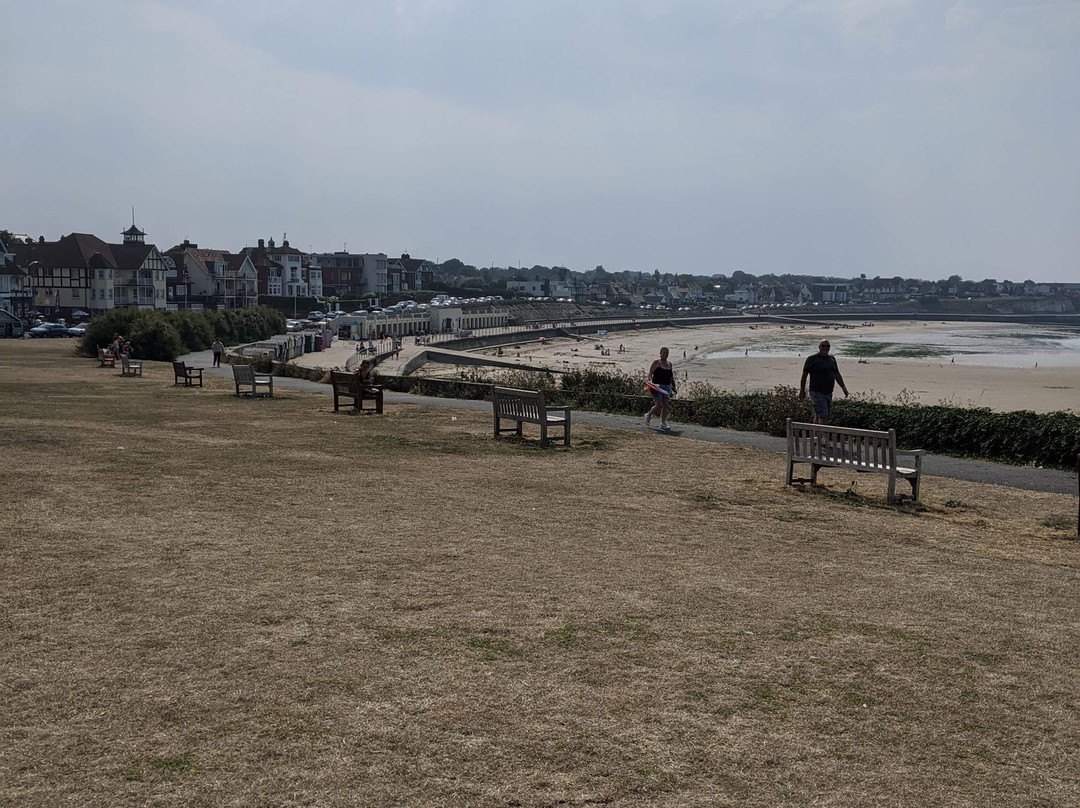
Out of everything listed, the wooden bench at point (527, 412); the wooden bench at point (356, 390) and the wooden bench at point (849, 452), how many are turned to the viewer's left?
0

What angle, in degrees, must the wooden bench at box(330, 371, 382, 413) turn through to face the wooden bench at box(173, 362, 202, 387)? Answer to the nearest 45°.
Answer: approximately 90° to its left

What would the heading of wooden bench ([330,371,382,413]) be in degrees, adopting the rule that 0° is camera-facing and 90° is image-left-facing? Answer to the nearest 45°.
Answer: approximately 225°

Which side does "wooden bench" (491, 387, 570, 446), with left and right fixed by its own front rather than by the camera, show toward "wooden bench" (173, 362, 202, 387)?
left

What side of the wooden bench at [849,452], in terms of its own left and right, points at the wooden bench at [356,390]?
left

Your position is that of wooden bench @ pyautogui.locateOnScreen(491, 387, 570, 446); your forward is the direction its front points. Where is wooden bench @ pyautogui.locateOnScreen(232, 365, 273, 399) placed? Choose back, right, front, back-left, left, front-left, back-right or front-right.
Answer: left

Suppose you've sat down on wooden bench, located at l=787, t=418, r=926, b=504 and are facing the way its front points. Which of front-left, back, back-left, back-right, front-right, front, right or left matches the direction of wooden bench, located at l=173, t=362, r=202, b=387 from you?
left

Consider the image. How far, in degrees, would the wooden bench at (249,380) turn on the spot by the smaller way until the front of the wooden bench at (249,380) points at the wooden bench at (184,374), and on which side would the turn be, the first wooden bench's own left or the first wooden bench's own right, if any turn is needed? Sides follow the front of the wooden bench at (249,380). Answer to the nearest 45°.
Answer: approximately 45° to the first wooden bench's own left

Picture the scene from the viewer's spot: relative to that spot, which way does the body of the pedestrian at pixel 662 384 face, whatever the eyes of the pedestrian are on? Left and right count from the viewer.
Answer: facing the viewer and to the right of the viewer

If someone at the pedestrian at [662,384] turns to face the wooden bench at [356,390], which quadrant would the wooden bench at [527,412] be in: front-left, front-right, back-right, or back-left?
front-left

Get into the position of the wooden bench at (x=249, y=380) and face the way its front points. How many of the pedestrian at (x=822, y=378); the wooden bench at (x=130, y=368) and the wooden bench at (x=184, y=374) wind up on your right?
1

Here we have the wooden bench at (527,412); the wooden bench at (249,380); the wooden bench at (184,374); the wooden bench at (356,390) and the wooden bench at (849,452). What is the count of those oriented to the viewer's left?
0

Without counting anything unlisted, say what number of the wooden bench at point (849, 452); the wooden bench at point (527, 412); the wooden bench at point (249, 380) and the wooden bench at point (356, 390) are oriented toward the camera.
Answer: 0

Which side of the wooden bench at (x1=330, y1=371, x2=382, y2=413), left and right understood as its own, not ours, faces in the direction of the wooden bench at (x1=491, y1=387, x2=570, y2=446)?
right

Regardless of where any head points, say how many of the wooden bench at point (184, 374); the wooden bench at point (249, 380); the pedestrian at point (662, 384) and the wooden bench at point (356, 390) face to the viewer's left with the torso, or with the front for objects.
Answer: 0

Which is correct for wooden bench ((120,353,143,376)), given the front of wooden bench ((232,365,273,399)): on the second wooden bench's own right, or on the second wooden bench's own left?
on the second wooden bench's own left

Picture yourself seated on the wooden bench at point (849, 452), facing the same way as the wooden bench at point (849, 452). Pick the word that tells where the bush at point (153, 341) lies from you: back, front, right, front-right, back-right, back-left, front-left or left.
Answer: left
